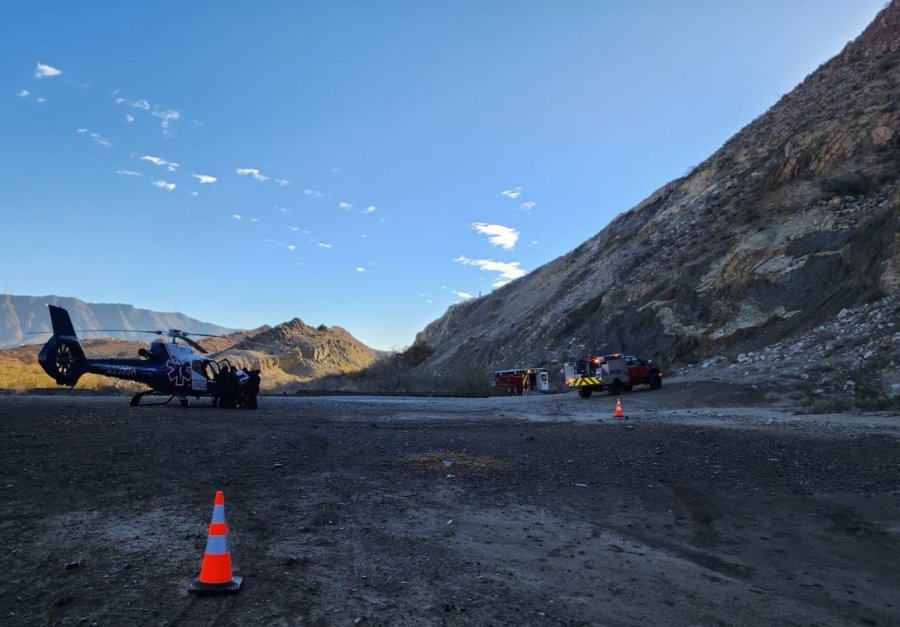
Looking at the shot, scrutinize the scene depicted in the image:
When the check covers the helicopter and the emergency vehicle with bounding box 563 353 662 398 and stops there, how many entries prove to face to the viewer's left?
0

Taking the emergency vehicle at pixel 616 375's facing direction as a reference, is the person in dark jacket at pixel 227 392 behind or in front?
behind

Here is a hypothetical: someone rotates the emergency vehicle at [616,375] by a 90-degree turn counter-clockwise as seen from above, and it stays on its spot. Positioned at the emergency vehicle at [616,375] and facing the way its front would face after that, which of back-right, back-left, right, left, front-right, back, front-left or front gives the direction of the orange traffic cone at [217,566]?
back-left

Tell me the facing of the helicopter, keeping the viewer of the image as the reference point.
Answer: facing away from the viewer and to the right of the viewer

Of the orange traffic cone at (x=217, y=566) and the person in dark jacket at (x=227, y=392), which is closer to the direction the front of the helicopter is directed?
the person in dark jacket

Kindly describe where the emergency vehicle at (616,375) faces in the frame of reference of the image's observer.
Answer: facing away from the viewer and to the right of the viewer

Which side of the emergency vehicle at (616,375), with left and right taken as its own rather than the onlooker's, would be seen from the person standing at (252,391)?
back

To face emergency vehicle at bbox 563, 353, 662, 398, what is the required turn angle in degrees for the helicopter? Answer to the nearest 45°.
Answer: approximately 45° to its right
